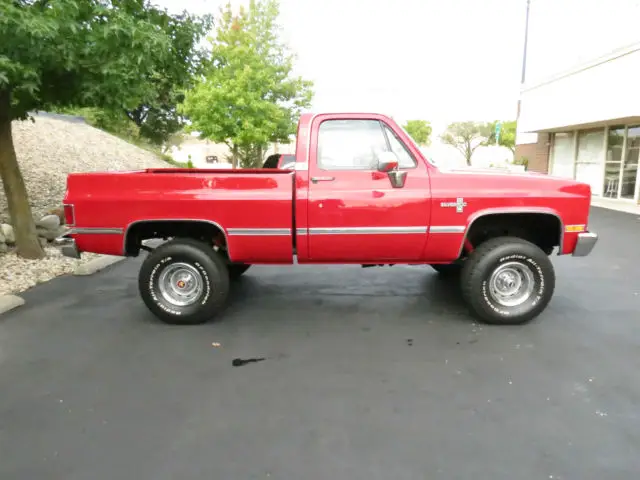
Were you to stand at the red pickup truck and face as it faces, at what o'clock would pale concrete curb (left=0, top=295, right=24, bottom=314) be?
The pale concrete curb is roughly at 6 o'clock from the red pickup truck.

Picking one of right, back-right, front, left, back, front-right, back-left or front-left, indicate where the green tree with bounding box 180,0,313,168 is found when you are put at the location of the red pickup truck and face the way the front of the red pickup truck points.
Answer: left

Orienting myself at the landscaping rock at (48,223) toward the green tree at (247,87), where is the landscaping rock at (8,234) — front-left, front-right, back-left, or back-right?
back-left

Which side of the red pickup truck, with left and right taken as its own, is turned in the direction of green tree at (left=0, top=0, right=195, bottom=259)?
back

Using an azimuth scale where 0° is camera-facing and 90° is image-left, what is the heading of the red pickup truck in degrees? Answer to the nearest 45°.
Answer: approximately 270°

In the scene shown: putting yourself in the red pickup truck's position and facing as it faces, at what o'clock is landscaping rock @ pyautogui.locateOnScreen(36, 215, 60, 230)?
The landscaping rock is roughly at 7 o'clock from the red pickup truck.

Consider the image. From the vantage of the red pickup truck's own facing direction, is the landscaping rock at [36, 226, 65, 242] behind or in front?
behind

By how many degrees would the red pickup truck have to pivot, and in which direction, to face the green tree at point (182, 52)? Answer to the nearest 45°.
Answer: approximately 135° to its left

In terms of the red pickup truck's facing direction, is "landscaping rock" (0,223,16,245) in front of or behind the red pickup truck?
behind
